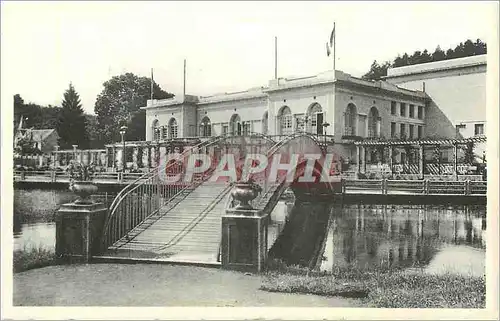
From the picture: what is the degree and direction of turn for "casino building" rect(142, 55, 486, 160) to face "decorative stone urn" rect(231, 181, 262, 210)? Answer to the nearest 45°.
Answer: approximately 45° to its left

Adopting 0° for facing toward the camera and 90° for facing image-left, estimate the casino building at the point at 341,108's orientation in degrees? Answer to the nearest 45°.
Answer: approximately 45°

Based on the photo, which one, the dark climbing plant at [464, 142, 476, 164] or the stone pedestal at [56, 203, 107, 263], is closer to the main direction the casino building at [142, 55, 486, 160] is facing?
the stone pedestal

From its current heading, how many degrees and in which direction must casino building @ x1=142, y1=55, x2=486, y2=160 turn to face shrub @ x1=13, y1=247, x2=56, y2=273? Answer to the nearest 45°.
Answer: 0° — it already faces it

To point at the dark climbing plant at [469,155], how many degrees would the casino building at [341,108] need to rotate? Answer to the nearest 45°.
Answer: approximately 135° to its left

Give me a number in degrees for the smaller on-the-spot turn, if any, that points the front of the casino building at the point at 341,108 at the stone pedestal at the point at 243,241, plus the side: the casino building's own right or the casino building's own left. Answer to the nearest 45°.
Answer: approximately 45° to the casino building's own left
